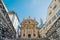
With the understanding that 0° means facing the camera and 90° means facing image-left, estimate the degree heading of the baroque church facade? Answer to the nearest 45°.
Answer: approximately 0°
